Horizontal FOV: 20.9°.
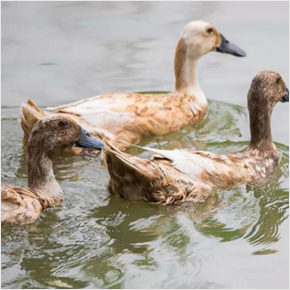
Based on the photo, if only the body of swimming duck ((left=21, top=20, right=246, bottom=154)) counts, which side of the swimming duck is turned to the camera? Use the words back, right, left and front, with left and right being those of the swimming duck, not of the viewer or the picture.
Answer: right

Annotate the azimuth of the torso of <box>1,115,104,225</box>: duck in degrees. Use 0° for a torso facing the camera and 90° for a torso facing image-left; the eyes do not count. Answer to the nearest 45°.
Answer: approximately 270°

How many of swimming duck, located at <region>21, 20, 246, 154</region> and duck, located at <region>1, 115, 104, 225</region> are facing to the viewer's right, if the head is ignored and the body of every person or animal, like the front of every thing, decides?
2

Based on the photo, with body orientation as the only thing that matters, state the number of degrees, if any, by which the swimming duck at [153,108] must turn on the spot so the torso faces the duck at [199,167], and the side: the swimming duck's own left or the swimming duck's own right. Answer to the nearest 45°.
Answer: approximately 90° to the swimming duck's own right

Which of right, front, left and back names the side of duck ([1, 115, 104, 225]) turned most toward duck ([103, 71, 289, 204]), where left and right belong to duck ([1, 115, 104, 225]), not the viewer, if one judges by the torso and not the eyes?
front

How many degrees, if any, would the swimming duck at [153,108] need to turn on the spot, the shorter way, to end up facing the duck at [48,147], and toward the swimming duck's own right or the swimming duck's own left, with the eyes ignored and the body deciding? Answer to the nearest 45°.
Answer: approximately 135° to the swimming duck's own right

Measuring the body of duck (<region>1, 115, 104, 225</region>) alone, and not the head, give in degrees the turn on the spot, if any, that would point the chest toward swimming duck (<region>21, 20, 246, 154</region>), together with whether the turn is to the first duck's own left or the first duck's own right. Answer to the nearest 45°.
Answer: approximately 45° to the first duck's own left
